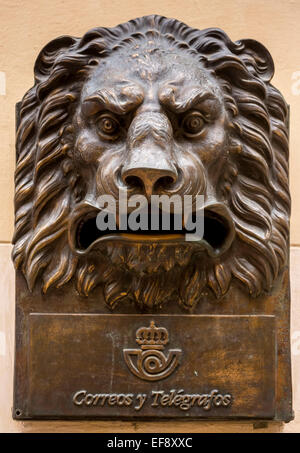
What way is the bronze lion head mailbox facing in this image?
toward the camera
